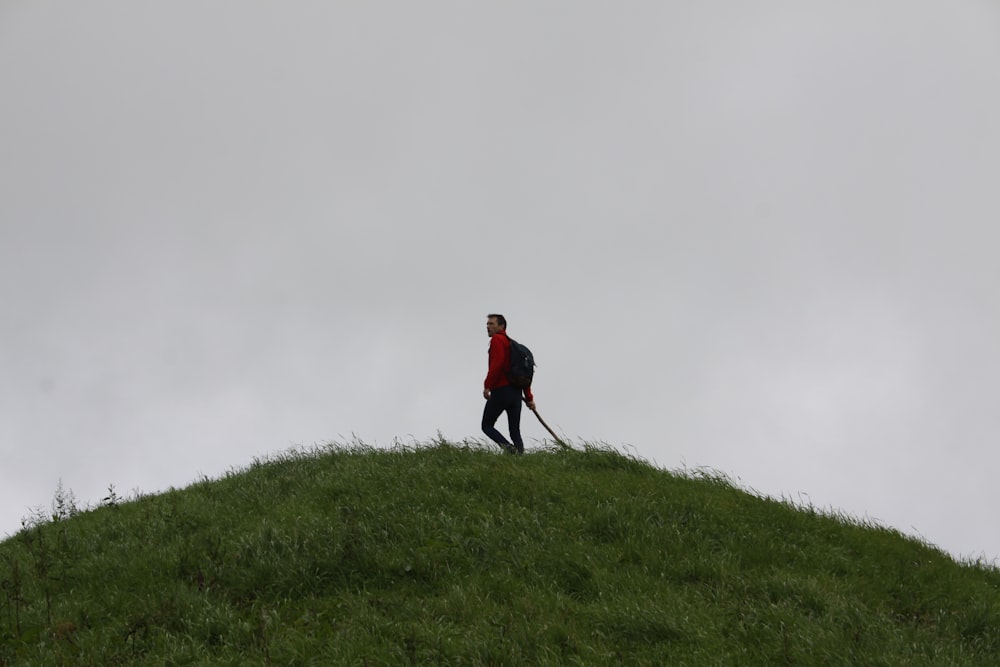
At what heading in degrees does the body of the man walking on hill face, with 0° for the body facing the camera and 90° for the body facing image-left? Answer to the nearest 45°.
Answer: approximately 90°

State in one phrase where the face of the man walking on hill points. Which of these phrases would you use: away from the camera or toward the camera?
toward the camera
